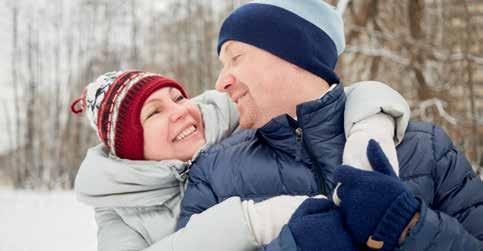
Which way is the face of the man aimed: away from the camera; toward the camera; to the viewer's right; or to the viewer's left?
to the viewer's left

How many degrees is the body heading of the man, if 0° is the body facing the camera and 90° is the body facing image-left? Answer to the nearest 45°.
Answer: approximately 0°
